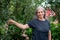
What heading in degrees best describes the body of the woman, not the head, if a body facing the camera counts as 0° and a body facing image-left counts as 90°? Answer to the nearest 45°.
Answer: approximately 0°
